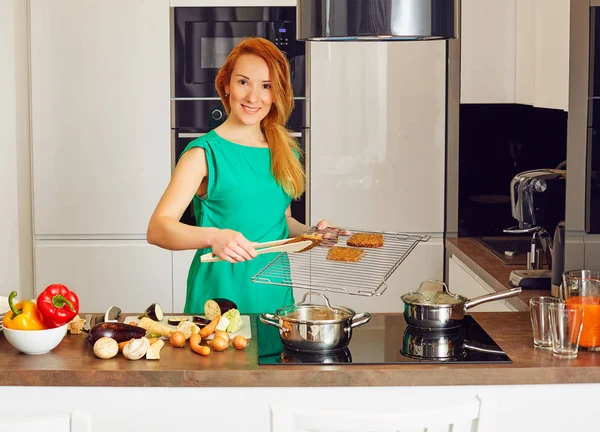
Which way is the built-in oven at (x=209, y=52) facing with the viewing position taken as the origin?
facing the viewer

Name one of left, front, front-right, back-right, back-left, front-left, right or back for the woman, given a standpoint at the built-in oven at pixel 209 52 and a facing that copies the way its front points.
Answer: front

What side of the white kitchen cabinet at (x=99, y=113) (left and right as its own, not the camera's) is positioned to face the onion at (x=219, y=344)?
front

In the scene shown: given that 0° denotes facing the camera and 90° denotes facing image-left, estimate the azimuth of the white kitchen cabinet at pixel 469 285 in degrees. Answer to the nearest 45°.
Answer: approximately 45°

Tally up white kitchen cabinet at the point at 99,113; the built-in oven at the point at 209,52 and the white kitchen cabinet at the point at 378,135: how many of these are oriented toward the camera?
3

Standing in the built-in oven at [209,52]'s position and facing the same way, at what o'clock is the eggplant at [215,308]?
The eggplant is roughly at 12 o'clock from the built-in oven.

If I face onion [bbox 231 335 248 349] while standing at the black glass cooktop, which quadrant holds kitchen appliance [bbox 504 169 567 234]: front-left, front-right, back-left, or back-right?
back-right

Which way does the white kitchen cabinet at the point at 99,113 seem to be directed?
toward the camera

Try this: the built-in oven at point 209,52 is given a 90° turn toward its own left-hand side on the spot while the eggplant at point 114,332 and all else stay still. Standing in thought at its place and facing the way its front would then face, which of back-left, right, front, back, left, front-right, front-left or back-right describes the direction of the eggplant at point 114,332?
right
